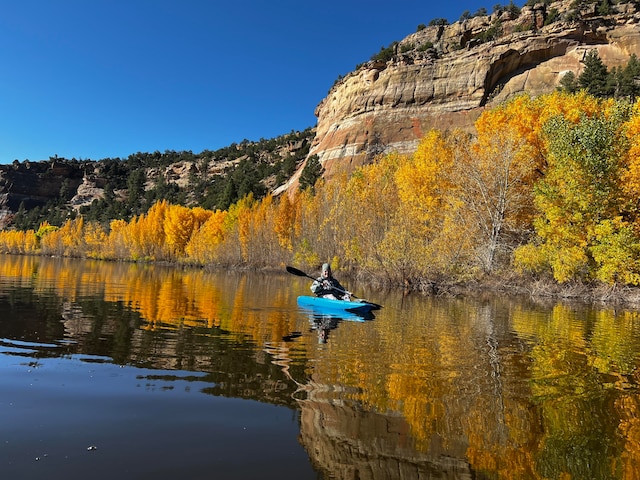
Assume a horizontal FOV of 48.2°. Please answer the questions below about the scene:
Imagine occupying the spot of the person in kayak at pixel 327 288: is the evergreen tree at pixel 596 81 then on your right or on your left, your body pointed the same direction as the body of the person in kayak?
on your left

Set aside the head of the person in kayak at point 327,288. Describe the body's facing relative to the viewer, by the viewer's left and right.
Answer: facing the viewer and to the right of the viewer

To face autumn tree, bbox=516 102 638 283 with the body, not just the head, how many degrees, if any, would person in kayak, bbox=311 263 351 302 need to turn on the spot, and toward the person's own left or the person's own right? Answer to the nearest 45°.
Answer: approximately 90° to the person's own left

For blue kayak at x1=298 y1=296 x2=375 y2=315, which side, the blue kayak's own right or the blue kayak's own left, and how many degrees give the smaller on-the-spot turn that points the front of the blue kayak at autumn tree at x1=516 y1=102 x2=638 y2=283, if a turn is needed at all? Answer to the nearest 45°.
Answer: approximately 90° to the blue kayak's own left

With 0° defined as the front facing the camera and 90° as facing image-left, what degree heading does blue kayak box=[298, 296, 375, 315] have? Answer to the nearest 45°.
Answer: approximately 315°

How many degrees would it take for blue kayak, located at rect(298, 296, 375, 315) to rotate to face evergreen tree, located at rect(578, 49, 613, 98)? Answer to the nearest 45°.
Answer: approximately 90° to its left

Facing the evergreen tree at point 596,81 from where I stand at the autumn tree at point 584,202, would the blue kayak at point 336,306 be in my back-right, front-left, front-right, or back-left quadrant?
back-left
